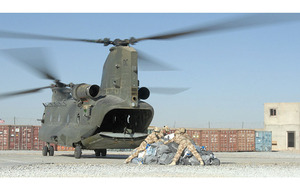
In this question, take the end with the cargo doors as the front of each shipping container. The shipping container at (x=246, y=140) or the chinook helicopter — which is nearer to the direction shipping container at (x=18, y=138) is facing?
the chinook helicopter

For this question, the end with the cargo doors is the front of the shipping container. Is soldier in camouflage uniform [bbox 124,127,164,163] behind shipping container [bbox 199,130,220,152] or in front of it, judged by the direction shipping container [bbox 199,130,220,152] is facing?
in front

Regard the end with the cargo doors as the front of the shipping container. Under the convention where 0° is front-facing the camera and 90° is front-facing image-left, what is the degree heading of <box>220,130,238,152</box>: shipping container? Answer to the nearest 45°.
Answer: approximately 0°

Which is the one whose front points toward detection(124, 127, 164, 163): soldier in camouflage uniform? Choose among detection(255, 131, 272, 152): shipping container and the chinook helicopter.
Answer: the shipping container

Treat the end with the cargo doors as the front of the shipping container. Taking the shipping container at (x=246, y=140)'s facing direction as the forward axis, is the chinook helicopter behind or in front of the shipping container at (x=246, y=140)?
in front

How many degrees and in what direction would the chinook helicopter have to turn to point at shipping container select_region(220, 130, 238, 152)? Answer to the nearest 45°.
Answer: approximately 45° to its right

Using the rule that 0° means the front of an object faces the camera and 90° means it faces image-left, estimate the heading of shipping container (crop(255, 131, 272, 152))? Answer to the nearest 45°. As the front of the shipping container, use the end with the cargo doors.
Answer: approximately 0°

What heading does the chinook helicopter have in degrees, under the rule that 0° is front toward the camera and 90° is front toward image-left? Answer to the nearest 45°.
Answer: approximately 135°
